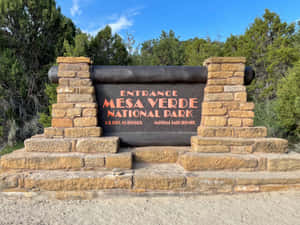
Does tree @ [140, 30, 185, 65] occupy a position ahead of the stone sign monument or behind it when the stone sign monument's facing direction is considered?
behind

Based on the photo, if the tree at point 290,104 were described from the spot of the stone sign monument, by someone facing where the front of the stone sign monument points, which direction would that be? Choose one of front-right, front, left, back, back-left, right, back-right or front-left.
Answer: back-left

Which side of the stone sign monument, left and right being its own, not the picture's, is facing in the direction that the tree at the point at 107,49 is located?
back

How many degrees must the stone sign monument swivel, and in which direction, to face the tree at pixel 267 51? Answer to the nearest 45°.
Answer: approximately 135° to its left

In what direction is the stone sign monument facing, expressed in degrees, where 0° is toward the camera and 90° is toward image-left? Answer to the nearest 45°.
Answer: approximately 0°
